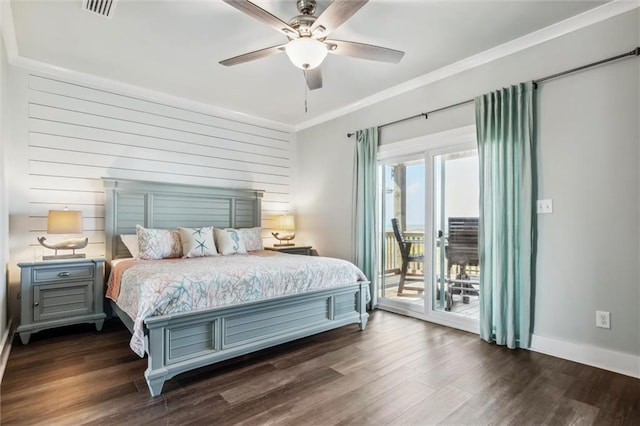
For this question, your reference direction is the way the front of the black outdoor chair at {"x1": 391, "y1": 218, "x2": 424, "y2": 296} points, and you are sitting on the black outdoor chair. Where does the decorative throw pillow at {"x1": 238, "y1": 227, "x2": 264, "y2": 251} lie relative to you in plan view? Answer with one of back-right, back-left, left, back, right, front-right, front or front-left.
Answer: back

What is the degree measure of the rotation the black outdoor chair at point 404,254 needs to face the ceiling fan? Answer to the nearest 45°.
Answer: approximately 90° to its right

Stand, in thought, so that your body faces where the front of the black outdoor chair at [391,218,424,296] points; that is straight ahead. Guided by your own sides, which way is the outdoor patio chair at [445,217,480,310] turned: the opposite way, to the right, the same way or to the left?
to the left

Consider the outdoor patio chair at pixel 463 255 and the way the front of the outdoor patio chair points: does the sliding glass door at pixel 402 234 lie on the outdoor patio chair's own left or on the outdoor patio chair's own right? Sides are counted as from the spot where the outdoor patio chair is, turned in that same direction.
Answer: on the outdoor patio chair's own left

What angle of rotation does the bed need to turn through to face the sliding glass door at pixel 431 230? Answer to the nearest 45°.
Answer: approximately 45° to its left

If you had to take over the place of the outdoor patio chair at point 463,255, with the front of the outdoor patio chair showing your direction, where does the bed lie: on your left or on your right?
on your left

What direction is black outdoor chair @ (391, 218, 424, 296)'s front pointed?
to the viewer's right

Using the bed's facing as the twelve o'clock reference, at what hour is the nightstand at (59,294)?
The nightstand is roughly at 5 o'clock from the bed.
